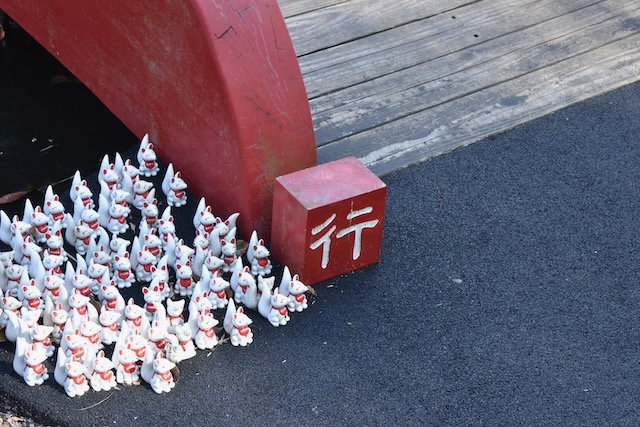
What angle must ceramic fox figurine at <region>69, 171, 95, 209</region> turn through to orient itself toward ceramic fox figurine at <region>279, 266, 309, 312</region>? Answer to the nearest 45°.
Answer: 0° — it already faces it

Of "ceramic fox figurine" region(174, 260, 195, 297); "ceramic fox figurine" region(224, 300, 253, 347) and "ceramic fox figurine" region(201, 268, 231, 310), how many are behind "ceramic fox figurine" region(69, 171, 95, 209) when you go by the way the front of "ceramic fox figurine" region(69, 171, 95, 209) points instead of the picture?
0

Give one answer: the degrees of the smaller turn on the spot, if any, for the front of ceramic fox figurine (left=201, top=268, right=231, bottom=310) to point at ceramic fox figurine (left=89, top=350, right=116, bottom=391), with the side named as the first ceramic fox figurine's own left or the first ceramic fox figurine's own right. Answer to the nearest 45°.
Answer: approximately 90° to the first ceramic fox figurine's own right

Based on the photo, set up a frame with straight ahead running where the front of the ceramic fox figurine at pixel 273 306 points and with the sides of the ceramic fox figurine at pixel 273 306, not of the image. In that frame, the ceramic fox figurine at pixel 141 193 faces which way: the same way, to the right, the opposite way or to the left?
the same way

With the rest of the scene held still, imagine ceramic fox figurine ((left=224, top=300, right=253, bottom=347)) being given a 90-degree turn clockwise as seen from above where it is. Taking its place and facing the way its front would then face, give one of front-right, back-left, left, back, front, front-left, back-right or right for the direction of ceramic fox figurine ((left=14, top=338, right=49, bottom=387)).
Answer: front-right

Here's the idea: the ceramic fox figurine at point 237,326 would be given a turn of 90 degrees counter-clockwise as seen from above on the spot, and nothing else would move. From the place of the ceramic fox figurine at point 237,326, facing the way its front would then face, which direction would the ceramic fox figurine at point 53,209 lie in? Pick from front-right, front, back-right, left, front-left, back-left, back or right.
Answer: left

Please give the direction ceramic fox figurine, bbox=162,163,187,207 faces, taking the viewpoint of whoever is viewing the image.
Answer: facing the viewer and to the right of the viewer

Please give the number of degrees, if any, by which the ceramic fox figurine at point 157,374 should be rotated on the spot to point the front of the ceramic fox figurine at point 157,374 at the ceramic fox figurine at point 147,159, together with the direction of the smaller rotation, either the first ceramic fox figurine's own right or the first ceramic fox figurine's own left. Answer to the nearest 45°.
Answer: approximately 135° to the first ceramic fox figurine's own left

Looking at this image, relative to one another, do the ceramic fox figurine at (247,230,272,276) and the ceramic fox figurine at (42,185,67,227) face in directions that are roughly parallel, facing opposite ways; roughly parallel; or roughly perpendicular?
roughly parallel

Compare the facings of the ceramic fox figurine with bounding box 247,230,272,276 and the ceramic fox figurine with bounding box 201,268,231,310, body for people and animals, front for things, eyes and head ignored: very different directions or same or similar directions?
same or similar directions

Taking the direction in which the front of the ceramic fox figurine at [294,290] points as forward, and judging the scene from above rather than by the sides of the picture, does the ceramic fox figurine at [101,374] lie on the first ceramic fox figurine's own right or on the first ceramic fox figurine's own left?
on the first ceramic fox figurine's own right

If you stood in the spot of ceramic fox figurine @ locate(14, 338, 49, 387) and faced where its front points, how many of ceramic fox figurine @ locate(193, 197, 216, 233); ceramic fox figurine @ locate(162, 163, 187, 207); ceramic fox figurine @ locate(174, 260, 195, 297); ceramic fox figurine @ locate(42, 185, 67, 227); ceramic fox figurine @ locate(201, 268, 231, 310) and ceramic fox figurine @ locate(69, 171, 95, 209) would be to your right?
0

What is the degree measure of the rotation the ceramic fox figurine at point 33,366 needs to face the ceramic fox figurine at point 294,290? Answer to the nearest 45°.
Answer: approximately 45° to its left

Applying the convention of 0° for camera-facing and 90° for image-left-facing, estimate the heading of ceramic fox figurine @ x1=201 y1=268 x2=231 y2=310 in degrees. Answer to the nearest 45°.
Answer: approximately 315°

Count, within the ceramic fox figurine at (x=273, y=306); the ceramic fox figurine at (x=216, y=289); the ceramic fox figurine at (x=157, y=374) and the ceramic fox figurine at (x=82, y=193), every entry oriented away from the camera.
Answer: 0

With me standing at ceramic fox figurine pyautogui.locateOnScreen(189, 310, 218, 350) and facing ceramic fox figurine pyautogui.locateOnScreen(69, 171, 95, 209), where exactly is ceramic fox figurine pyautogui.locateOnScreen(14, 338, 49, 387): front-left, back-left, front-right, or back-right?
front-left

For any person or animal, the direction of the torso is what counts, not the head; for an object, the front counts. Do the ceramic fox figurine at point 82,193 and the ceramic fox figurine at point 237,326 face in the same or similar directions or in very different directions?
same or similar directions
